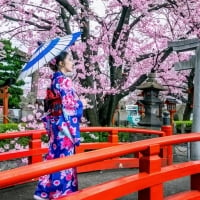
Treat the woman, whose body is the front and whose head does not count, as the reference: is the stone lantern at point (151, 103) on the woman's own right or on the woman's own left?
on the woman's own left

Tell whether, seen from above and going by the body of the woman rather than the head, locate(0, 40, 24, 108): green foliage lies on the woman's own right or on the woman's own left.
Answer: on the woman's own left

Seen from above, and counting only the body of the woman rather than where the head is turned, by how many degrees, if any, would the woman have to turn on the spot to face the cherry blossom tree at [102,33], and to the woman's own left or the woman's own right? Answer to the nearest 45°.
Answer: approximately 90° to the woman's own left

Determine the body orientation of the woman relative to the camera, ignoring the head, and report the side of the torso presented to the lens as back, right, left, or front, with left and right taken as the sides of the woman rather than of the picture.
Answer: right

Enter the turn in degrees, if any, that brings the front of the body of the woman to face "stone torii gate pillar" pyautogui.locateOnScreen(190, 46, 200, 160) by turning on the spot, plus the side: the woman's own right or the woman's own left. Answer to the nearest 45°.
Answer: approximately 45° to the woman's own left

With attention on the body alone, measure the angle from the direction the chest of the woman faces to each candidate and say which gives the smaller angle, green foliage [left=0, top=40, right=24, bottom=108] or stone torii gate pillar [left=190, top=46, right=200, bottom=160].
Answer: the stone torii gate pillar
